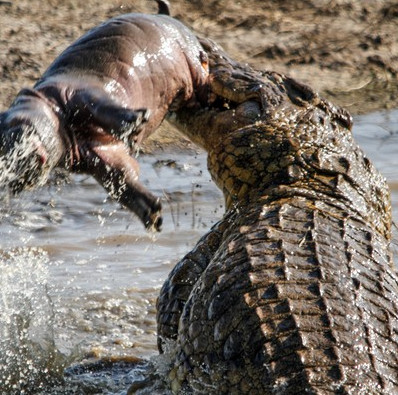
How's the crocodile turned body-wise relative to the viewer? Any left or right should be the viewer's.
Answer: facing away from the viewer and to the left of the viewer
